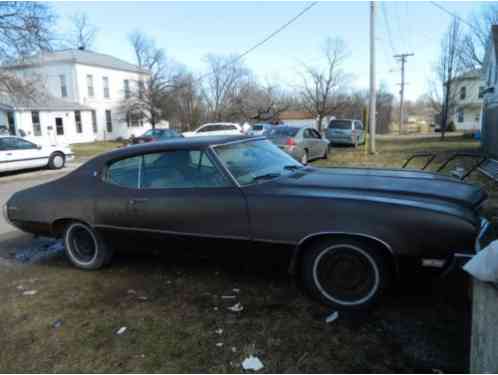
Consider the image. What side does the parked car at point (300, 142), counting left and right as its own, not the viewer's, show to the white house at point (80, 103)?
left

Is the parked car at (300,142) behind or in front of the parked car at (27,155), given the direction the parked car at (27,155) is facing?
in front

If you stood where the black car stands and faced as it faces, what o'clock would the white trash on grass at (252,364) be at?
The white trash on grass is roughly at 2 o'clock from the black car.

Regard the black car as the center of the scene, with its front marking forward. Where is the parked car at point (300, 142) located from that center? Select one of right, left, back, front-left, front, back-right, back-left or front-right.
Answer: back-left

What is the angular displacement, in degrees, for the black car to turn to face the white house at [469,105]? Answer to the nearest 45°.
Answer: approximately 90° to its left

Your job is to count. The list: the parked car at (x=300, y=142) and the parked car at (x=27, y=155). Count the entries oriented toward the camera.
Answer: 0

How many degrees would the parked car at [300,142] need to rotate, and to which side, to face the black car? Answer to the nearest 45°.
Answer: approximately 135° to its right

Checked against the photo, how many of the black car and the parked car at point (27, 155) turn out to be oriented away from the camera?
0

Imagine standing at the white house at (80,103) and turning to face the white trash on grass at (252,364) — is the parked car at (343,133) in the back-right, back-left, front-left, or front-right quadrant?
front-left

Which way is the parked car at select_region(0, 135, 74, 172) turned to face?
to the viewer's right
